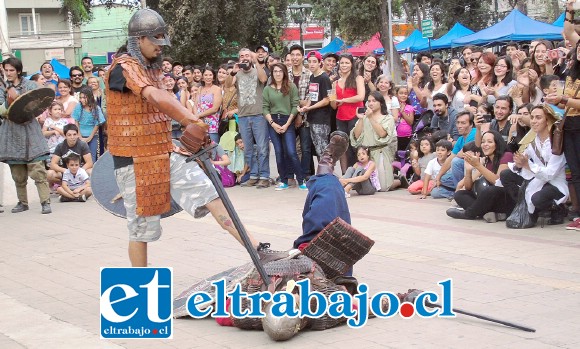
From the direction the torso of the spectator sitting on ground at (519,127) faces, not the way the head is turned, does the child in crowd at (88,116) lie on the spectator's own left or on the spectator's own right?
on the spectator's own right

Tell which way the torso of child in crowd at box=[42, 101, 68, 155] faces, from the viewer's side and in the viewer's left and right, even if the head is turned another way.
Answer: facing the viewer and to the right of the viewer

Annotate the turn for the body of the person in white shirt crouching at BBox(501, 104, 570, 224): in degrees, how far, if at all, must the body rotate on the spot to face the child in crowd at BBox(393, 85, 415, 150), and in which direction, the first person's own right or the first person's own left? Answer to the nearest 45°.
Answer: approximately 90° to the first person's own right

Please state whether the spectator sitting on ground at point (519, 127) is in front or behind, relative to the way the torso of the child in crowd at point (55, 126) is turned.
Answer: in front

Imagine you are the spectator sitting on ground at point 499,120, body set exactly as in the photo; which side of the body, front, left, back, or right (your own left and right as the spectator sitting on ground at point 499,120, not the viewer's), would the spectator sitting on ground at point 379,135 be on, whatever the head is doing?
right

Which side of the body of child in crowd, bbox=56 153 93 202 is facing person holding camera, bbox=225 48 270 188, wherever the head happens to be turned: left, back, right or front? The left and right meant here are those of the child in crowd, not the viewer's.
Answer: left

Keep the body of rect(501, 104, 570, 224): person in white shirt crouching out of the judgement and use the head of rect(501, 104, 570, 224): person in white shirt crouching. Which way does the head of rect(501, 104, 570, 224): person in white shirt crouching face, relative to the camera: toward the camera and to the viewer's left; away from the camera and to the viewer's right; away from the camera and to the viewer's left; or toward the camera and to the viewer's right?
toward the camera and to the viewer's left

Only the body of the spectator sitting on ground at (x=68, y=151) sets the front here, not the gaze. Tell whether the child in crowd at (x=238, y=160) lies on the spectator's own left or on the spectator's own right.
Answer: on the spectator's own left

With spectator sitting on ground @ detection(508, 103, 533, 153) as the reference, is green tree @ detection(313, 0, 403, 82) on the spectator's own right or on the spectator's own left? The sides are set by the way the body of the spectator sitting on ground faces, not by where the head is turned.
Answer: on the spectator's own right

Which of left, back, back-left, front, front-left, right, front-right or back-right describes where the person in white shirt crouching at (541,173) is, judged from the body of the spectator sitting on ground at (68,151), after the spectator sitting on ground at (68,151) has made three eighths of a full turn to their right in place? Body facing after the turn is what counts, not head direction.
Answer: back

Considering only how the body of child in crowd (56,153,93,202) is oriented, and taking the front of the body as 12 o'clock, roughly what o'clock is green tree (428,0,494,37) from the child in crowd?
The green tree is roughly at 7 o'clock from the child in crowd.

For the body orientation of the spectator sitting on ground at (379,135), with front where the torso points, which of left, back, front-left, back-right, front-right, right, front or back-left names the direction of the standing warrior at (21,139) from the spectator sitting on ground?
front-right
